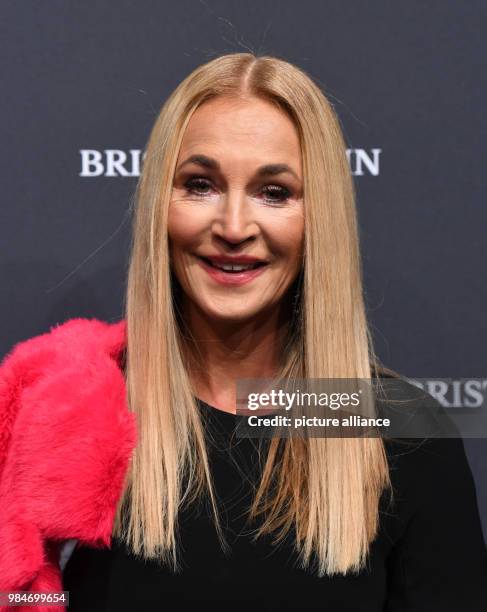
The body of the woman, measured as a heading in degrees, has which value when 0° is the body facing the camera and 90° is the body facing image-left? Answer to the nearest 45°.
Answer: approximately 0°

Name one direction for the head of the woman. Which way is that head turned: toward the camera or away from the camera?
toward the camera
